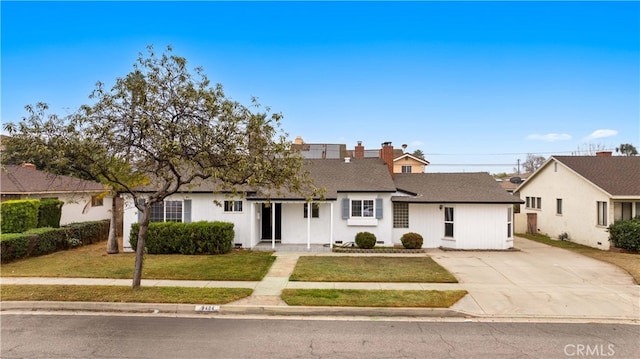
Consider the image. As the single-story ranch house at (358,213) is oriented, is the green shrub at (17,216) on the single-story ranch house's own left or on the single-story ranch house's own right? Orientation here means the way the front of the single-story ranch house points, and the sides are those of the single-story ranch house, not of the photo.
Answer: on the single-story ranch house's own right

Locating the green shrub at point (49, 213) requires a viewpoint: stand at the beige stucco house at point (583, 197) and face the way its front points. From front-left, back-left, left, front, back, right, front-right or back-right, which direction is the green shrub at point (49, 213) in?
right

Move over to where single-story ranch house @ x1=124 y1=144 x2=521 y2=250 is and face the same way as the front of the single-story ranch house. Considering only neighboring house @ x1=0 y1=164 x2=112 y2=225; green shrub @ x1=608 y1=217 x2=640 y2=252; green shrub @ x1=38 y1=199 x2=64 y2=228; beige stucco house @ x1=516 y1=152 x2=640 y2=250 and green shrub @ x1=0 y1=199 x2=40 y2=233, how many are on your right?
3

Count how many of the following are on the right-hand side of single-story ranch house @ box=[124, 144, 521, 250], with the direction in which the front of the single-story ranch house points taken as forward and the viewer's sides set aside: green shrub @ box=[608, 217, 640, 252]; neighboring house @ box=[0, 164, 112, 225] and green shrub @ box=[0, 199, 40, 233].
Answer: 2

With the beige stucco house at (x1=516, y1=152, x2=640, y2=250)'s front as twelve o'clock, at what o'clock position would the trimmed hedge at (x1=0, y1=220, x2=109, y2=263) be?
The trimmed hedge is roughly at 3 o'clock from the beige stucco house.

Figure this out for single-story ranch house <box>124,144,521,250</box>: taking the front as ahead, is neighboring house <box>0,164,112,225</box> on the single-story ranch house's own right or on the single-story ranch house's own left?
on the single-story ranch house's own right

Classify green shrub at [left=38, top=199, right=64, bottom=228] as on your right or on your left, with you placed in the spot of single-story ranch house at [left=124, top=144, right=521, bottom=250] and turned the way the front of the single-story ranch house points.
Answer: on your right

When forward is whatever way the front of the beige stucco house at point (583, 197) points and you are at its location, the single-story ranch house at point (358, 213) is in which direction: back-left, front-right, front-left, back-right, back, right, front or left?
right

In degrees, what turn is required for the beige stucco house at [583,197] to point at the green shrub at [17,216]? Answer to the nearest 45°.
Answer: approximately 90° to its right

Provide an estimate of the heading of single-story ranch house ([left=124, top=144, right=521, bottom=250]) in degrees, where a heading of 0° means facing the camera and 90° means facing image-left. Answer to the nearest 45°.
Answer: approximately 0°

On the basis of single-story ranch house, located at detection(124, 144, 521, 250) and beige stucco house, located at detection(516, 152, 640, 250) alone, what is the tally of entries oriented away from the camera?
0

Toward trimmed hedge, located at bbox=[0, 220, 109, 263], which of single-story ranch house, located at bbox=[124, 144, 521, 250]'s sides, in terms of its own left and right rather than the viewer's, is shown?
right
